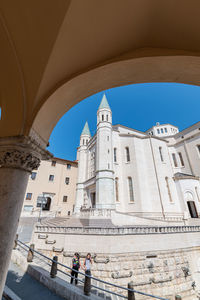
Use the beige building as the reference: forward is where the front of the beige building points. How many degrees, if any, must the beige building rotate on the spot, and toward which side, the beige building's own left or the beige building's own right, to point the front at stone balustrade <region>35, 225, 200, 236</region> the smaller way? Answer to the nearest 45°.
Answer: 0° — it already faces it

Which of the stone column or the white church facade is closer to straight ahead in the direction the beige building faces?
the stone column

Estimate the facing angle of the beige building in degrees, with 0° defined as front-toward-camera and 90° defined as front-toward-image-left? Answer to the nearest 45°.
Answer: approximately 0°

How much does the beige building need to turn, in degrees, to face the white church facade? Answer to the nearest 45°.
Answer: approximately 45° to its left

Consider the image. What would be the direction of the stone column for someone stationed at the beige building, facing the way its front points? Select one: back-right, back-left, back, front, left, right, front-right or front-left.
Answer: front

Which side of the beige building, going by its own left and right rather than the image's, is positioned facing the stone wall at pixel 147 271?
front

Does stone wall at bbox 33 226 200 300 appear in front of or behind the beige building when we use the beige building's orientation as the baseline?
in front
